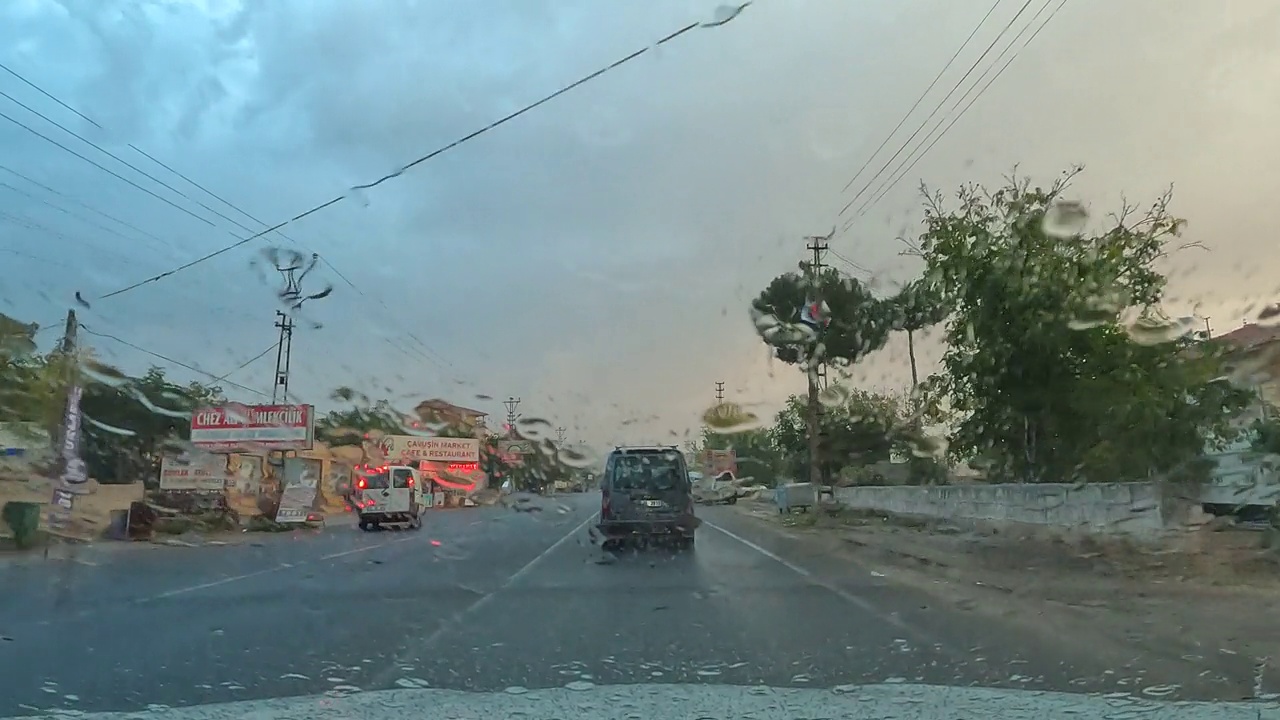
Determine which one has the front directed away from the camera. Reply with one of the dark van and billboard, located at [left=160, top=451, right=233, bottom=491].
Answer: the dark van

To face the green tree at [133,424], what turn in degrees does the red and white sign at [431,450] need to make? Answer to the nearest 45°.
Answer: approximately 90° to its right

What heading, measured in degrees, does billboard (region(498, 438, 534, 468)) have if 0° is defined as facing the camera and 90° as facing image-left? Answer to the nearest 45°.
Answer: approximately 0°

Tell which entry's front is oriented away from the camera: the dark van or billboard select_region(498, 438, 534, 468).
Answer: the dark van

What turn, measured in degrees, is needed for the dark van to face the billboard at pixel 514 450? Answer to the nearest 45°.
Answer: approximately 45° to its left

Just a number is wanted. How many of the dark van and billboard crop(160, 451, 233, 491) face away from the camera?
1

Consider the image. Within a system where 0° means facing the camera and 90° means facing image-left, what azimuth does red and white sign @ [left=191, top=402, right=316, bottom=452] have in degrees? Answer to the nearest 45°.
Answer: approximately 0°

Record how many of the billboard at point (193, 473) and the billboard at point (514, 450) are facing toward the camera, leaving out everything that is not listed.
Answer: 2

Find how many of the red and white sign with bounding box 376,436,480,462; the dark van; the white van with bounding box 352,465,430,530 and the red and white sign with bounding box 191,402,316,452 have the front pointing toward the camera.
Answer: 2

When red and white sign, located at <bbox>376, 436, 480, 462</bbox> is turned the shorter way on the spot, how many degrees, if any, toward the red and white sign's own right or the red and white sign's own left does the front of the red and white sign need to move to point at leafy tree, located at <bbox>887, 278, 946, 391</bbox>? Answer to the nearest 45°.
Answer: approximately 45° to the red and white sign's own left
